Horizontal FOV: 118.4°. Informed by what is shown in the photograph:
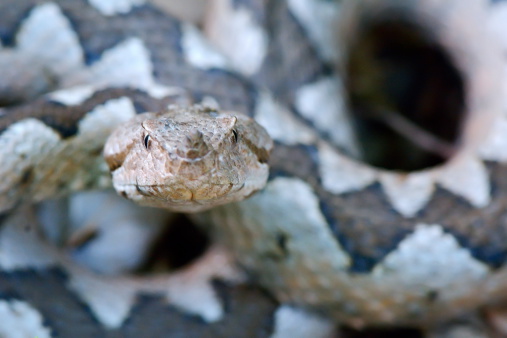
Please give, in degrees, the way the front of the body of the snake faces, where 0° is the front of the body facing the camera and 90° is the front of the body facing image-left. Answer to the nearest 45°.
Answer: approximately 0°
